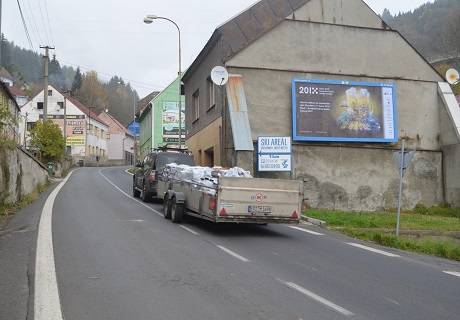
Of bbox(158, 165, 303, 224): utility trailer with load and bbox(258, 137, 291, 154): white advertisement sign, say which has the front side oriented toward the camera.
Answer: the white advertisement sign

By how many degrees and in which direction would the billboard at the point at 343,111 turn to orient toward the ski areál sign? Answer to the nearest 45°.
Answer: approximately 45° to its right

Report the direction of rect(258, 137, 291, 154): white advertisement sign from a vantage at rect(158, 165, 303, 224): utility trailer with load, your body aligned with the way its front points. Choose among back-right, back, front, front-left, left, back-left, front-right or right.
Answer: front-right

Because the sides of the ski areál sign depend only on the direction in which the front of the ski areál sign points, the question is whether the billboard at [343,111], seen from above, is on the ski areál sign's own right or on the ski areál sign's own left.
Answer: on the ski areál sign's own left

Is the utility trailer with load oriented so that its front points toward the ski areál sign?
no

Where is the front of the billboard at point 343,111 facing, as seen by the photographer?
facing the viewer

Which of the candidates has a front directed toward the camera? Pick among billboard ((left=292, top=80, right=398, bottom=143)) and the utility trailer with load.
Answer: the billboard

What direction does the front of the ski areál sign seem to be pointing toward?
toward the camera

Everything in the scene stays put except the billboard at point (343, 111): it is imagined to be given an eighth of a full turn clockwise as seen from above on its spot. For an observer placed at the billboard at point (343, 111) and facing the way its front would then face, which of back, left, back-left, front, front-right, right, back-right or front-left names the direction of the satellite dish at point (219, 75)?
front

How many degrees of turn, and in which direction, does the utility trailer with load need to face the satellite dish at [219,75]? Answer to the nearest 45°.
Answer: approximately 45° to its right

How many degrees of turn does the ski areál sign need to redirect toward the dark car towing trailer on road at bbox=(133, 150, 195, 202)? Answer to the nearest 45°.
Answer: approximately 90° to its right

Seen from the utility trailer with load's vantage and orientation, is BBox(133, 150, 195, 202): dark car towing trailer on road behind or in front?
in front

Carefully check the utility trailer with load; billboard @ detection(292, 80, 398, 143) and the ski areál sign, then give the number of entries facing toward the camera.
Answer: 2

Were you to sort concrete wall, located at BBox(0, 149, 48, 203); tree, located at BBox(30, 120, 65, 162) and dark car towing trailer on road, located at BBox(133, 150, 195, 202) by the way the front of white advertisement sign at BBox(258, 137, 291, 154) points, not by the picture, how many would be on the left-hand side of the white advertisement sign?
0

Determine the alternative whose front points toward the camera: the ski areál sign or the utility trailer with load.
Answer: the ski areál sign

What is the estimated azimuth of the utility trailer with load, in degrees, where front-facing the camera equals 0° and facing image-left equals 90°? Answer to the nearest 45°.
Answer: approximately 135°
